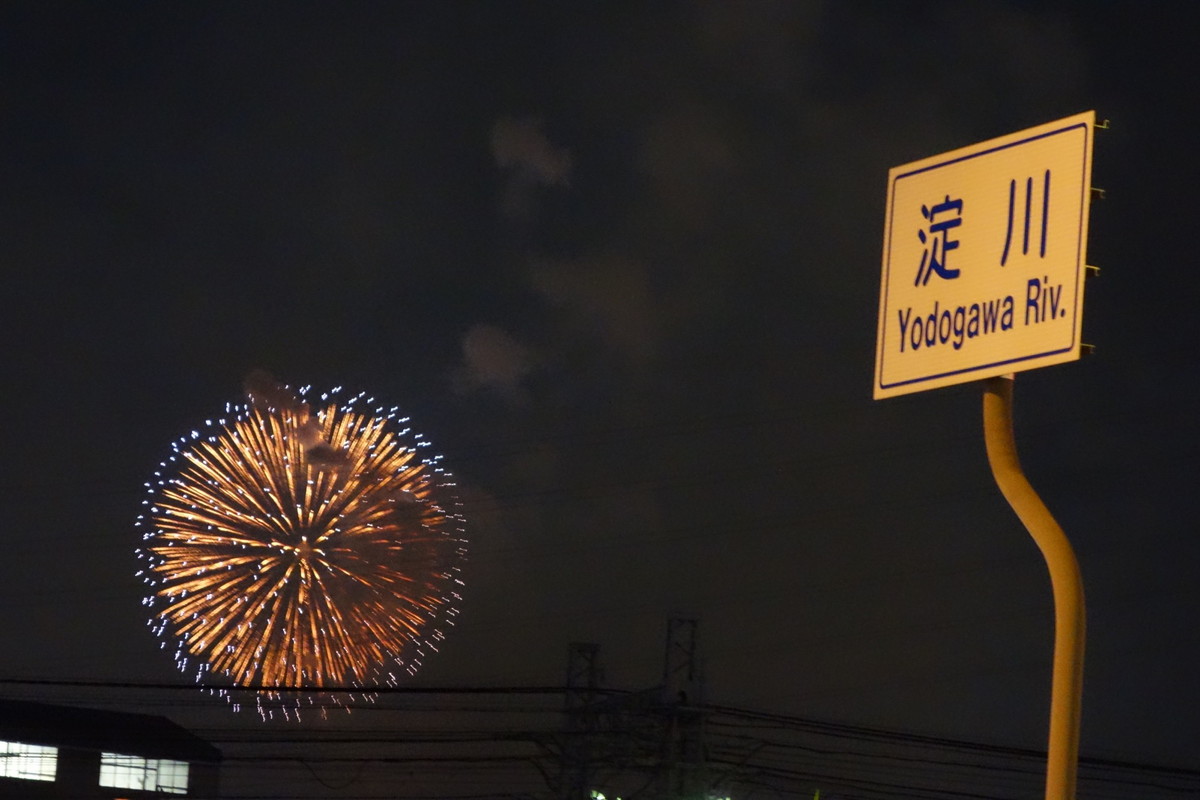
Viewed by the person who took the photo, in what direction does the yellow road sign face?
facing the viewer and to the left of the viewer
